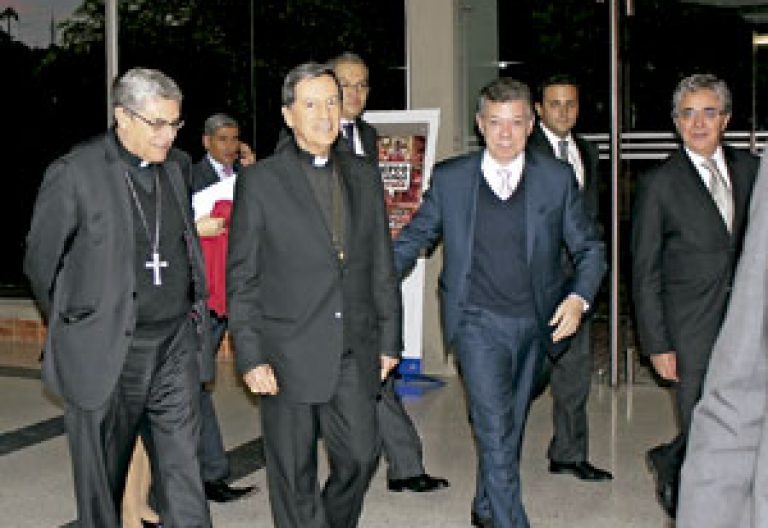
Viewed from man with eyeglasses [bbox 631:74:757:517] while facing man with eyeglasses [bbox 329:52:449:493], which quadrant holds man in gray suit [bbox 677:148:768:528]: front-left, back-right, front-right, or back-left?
back-left

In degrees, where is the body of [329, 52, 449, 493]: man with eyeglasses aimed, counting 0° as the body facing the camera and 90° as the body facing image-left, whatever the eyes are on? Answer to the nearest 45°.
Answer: approximately 315°

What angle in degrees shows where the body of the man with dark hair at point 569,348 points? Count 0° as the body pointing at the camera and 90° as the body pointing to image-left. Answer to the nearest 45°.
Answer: approximately 315°

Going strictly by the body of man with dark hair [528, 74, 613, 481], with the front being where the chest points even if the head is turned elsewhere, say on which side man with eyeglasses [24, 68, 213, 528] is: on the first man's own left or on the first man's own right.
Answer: on the first man's own right

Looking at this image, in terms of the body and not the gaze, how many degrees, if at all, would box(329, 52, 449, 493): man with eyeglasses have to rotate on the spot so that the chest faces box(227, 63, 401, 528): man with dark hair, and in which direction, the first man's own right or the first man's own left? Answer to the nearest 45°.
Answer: approximately 45° to the first man's own right
